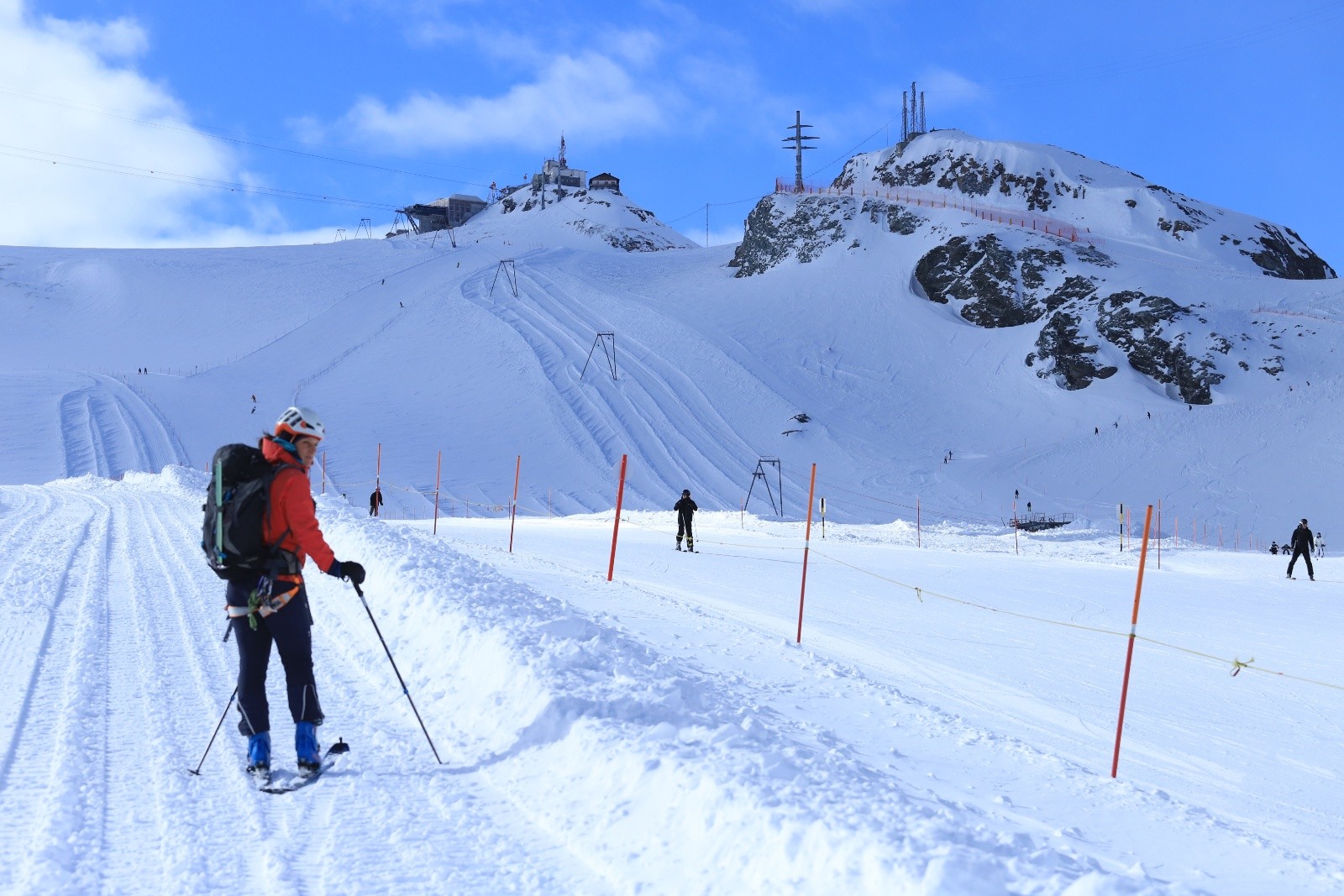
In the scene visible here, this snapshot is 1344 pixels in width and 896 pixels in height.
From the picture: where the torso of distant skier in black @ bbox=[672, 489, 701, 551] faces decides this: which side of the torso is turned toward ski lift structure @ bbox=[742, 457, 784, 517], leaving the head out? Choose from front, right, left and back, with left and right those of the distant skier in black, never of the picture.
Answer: back

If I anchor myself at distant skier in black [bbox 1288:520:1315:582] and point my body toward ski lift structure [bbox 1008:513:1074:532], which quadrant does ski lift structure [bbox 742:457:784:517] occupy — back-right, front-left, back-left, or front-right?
front-left

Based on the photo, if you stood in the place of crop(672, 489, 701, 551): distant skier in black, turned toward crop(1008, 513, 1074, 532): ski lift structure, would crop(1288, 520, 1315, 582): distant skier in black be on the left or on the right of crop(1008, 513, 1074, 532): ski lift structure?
right

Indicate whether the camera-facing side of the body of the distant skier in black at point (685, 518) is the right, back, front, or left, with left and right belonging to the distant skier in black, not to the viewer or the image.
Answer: front

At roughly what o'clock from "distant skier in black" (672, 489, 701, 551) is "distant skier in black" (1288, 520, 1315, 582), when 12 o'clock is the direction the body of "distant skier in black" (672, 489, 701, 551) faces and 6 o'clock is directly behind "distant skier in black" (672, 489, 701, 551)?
"distant skier in black" (1288, 520, 1315, 582) is roughly at 9 o'clock from "distant skier in black" (672, 489, 701, 551).

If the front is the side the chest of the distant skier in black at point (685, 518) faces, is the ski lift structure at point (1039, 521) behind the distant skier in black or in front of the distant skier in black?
behind

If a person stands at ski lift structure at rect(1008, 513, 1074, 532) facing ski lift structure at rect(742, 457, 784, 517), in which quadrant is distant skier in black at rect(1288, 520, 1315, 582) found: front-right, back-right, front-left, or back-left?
back-left
